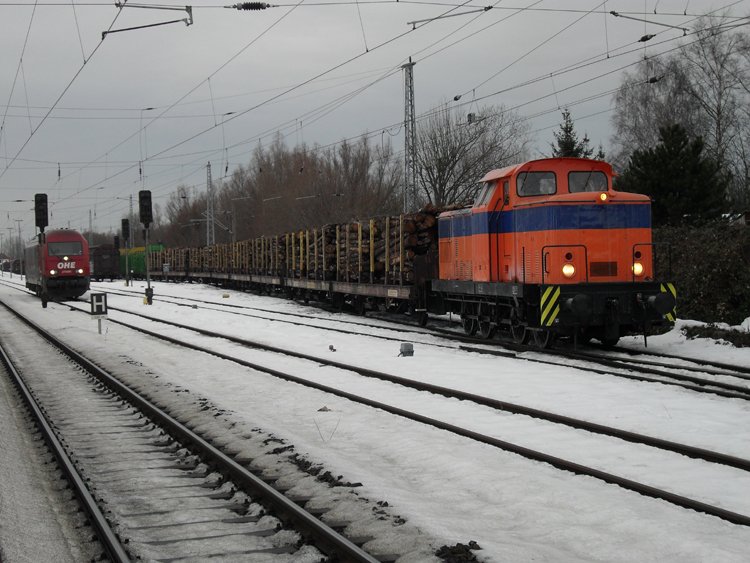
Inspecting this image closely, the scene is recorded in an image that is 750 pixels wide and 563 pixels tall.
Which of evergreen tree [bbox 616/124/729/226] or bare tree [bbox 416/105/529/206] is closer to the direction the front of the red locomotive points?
the evergreen tree

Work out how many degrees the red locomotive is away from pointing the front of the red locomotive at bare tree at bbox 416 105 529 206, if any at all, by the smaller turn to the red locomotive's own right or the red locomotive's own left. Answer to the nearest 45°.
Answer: approximately 90° to the red locomotive's own left

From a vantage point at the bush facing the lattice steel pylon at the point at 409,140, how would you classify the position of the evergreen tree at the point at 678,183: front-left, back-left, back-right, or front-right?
front-right

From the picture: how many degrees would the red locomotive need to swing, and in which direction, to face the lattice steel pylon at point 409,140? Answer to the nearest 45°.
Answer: approximately 45° to its left

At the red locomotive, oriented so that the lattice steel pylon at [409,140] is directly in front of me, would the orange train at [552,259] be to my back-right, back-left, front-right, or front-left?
front-right

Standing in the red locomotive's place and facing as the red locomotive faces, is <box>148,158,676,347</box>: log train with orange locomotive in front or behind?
in front

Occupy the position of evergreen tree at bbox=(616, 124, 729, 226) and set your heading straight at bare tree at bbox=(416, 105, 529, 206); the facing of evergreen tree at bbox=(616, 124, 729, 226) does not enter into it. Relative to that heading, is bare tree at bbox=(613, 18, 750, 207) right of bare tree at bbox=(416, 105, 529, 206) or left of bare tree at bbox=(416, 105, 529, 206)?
right

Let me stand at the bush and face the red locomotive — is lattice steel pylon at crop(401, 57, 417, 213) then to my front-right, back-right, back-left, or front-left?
front-right

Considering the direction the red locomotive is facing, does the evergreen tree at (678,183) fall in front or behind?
in front

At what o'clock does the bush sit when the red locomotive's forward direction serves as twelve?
The bush is roughly at 11 o'clock from the red locomotive.

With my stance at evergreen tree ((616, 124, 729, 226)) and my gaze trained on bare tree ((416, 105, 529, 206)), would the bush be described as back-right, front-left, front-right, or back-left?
back-left
